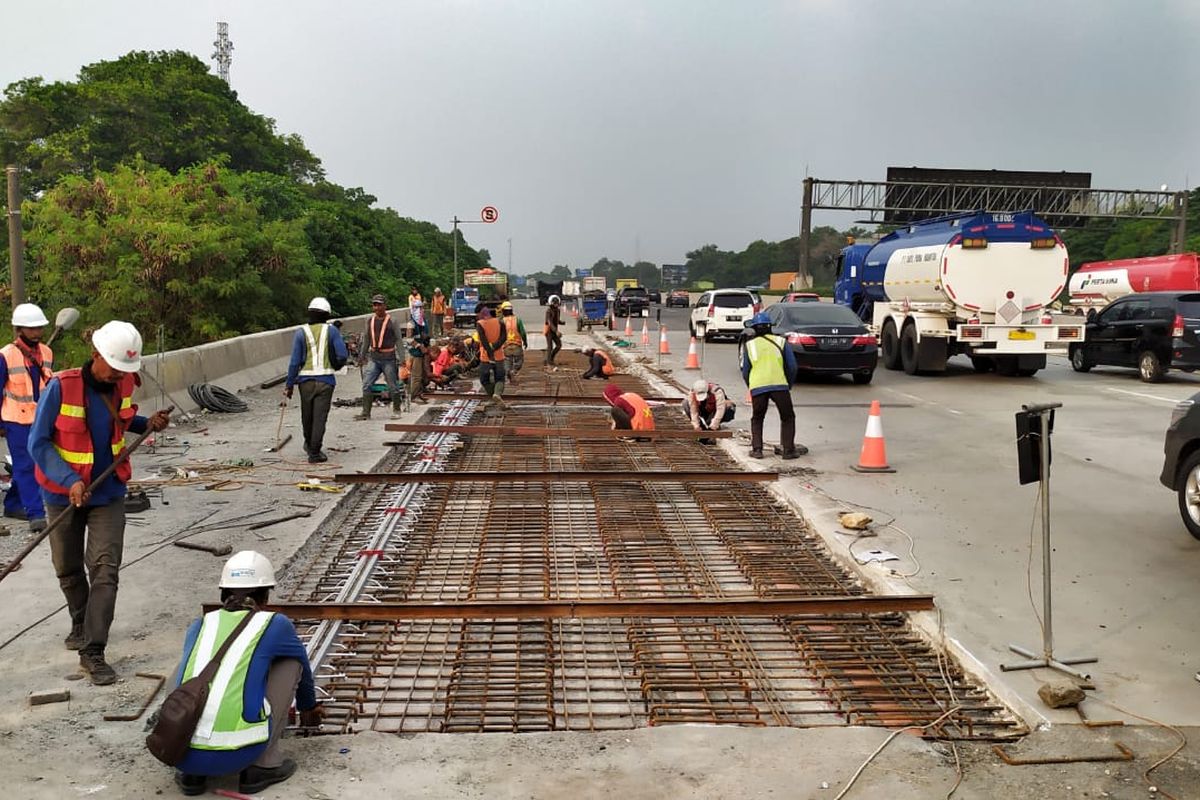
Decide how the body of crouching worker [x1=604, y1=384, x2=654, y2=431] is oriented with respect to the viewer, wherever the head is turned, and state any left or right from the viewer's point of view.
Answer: facing to the left of the viewer

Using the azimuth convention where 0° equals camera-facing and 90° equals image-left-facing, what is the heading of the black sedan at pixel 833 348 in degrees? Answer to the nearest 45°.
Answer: approximately 135°

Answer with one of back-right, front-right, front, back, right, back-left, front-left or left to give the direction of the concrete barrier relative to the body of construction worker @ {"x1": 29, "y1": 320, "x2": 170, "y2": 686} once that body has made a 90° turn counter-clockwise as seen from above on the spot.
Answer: front-left

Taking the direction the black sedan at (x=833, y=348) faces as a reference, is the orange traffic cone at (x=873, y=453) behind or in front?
behind

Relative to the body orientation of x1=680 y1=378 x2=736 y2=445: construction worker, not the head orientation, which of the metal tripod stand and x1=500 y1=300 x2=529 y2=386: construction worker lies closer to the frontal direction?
the metal tripod stand

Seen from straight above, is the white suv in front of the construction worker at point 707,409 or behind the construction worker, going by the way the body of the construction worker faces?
behind

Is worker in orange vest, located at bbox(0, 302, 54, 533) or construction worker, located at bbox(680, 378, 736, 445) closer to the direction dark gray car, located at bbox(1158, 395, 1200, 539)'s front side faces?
the construction worker

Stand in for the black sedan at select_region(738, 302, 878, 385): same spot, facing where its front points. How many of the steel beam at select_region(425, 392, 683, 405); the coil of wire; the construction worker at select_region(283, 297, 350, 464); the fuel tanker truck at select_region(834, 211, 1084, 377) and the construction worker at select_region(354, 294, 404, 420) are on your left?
4

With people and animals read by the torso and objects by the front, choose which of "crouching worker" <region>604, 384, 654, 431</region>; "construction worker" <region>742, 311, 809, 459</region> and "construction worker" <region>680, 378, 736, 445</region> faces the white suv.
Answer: "construction worker" <region>742, 311, 809, 459</region>
